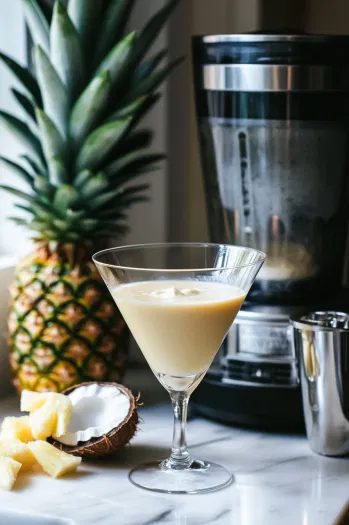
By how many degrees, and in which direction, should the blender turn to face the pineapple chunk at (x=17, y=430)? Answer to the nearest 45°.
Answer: approximately 45° to its right

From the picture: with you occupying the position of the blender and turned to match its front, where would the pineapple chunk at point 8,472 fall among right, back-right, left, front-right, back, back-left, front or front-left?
front-right

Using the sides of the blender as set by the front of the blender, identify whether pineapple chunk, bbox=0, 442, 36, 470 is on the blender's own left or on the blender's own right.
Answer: on the blender's own right

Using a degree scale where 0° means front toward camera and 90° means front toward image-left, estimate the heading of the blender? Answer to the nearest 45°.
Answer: approximately 0°
